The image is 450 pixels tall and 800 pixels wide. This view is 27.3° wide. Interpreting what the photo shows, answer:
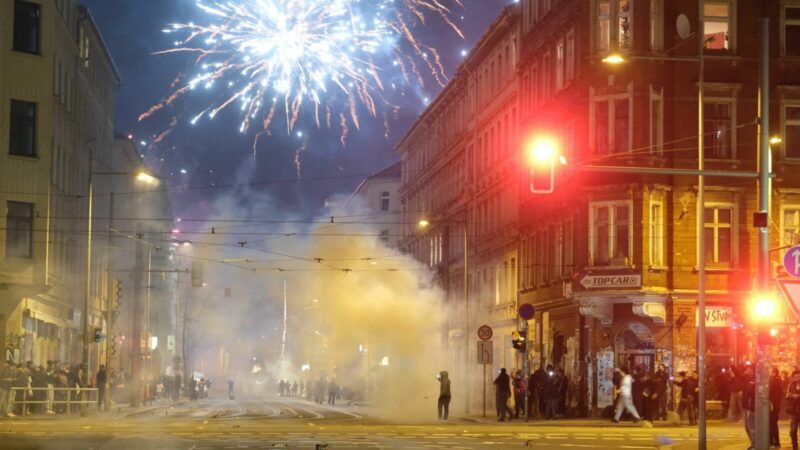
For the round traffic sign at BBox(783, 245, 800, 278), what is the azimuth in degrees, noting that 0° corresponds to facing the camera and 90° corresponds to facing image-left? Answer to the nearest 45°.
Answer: approximately 0°

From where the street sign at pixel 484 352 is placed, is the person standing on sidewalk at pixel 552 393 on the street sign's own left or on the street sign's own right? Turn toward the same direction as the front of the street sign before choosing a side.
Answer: on the street sign's own left

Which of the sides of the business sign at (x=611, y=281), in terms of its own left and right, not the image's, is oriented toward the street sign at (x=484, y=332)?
right
